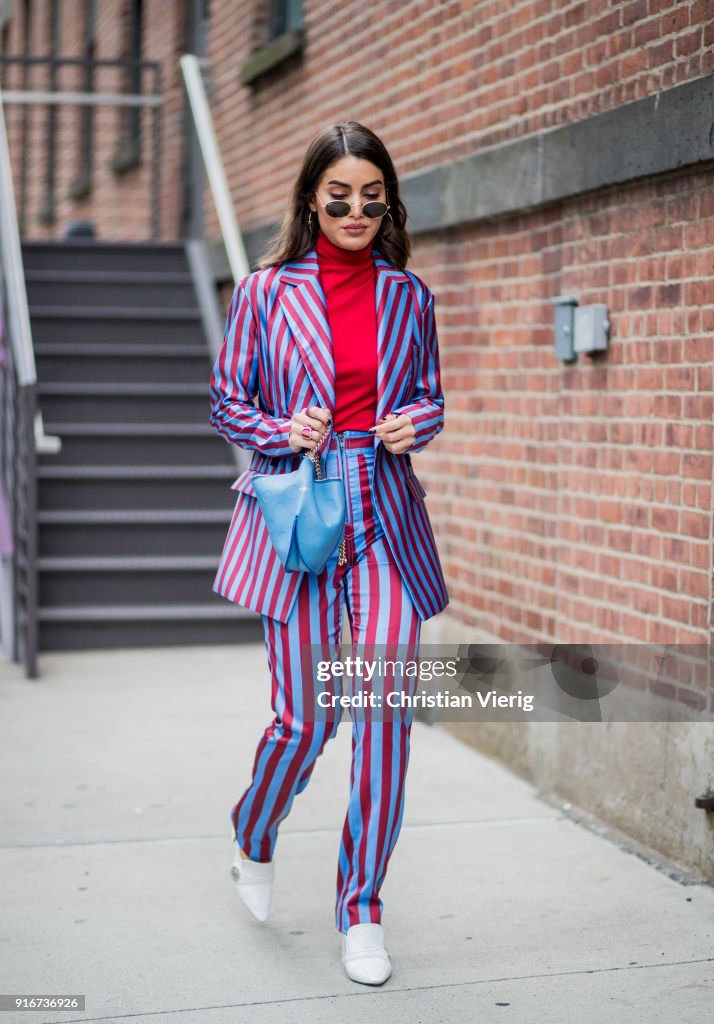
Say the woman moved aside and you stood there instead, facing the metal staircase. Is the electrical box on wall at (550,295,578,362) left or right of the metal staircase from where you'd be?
right

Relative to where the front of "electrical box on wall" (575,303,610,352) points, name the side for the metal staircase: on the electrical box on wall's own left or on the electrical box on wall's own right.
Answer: on the electrical box on wall's own right

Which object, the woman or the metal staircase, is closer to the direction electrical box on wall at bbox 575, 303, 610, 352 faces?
the woman

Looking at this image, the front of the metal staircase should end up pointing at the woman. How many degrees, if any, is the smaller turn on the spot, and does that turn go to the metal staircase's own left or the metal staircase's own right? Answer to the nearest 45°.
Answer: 0° — it already faces them

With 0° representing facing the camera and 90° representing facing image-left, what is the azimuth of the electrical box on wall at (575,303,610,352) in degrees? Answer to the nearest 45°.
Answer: approximately 45°

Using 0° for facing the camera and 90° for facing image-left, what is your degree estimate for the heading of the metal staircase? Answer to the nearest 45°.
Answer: approximately 0°
